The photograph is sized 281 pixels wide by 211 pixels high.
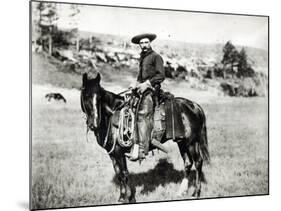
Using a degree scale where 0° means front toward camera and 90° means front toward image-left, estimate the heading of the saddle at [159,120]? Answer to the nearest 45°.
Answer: approximately 90°

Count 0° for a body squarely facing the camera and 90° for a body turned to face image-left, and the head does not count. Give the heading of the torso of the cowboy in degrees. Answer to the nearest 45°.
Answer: approximately 45°

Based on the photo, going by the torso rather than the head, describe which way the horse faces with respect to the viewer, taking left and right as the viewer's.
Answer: facing the viewer and to the left of the viewer
